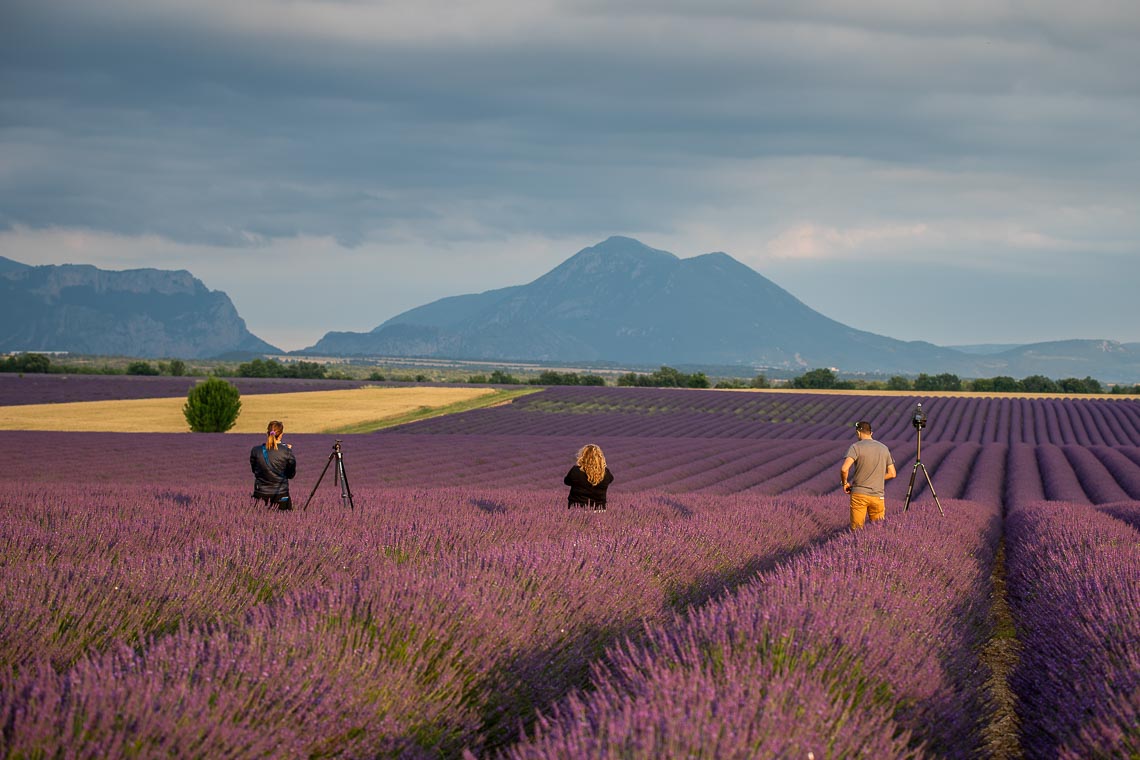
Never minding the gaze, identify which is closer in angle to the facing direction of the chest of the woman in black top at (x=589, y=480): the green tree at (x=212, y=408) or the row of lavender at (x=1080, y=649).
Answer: the green tree

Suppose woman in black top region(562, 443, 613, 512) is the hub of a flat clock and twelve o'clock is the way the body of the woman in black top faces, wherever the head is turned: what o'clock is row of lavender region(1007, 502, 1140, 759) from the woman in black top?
The row of lavender is roughly at 5 o'clock from the woman in black top.

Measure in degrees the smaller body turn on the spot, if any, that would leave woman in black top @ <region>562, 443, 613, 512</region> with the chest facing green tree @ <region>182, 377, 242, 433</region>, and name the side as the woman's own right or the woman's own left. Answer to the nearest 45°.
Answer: approximately 45° to the woman's own left

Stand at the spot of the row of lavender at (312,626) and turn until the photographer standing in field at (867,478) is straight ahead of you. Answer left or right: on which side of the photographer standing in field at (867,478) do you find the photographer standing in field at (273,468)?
left

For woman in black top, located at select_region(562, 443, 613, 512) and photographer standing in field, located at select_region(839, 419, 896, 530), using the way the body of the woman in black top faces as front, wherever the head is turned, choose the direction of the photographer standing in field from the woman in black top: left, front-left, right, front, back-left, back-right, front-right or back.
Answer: right

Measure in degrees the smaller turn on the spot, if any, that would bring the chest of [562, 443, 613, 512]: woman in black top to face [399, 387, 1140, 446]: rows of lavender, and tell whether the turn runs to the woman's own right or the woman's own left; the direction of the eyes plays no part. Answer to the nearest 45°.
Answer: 0° — they already face it

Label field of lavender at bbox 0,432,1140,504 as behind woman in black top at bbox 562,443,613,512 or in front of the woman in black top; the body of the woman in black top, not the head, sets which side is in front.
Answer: in front

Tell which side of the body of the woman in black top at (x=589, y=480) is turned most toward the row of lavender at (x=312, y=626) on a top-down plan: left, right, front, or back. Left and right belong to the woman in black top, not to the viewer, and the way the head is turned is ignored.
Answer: back

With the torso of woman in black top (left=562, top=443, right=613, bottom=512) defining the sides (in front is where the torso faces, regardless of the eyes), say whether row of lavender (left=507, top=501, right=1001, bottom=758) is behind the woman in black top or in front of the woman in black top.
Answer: behind

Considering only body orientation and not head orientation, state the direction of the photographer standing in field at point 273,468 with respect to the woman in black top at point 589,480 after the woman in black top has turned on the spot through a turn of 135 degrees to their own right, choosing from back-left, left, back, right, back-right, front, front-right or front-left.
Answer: back-right

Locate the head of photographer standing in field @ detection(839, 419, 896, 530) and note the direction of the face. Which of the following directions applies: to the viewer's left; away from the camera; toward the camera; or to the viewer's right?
away from the camera

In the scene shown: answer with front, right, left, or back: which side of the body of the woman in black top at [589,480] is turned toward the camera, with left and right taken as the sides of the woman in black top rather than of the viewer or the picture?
back

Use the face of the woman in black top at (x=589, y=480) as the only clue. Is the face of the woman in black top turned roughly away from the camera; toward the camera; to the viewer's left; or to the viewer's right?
away from the camera

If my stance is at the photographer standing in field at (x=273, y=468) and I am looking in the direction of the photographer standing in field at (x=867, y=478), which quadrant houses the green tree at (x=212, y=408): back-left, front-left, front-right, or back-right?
back-left
